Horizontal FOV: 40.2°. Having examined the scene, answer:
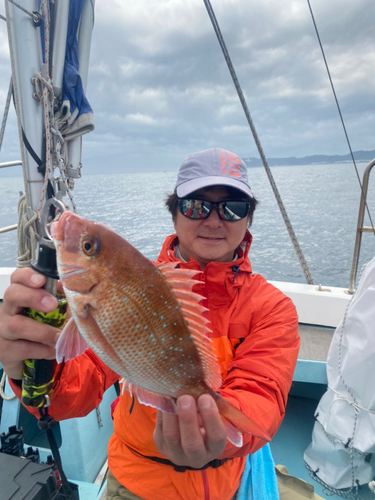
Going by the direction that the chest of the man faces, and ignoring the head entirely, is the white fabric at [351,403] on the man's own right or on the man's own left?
on the man's own left

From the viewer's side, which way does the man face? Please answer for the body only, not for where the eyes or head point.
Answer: toward the camera

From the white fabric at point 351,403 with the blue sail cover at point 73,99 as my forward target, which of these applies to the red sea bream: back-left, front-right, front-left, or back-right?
front-left

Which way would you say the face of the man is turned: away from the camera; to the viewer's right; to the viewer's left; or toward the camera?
toward the camera
